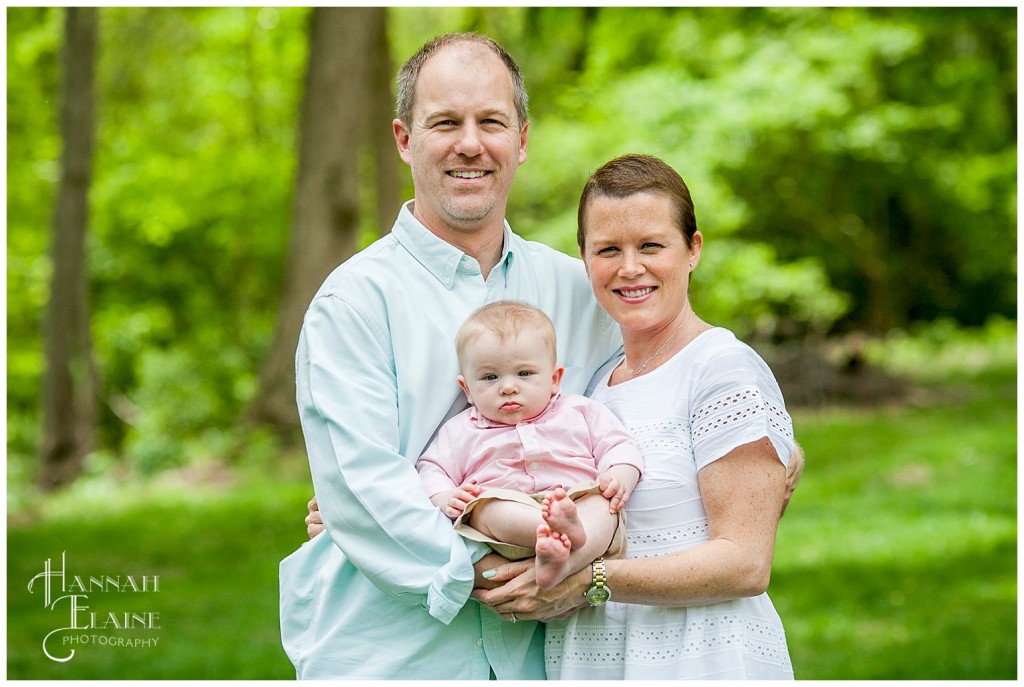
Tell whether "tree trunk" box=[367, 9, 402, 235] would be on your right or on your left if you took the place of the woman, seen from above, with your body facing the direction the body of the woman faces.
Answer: on your right

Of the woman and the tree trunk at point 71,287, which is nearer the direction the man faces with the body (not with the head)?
the woman

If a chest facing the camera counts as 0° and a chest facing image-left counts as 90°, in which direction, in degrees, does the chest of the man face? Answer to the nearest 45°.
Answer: approximately 315°

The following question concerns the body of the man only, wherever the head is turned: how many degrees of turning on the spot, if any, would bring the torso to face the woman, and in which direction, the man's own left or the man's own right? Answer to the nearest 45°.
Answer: approximately 45° to the man's own left

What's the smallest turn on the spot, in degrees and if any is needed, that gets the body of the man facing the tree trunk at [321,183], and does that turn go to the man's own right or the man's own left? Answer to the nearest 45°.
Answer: approximately 135° to the man's own left

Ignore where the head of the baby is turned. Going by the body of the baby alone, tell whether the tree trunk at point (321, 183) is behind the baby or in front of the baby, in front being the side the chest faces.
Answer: behind

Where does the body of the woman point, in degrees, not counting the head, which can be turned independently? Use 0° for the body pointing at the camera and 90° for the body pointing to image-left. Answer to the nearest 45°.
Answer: approximately 45°

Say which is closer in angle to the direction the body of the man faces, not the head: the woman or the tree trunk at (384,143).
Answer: the woman

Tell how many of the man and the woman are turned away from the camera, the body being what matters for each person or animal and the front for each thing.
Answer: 0

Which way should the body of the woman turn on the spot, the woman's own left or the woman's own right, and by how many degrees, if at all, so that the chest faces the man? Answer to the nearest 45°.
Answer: approximately 45° to the woman's own right

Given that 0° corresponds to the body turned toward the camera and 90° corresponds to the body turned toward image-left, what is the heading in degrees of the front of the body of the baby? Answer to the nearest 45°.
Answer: approximately 0°

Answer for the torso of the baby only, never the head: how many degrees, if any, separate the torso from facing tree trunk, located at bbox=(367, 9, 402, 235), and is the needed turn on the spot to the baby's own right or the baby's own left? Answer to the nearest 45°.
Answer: approximately 180°

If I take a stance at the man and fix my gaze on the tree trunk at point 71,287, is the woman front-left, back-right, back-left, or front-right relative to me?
back-right
